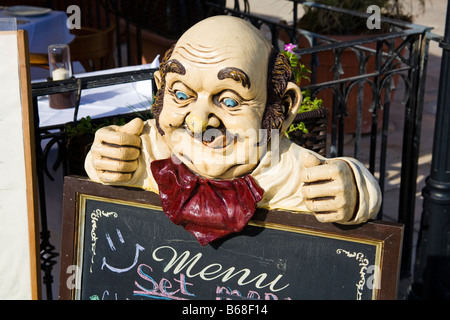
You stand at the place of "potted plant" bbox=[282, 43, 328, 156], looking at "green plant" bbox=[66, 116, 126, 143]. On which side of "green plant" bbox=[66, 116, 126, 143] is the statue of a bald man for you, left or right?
left

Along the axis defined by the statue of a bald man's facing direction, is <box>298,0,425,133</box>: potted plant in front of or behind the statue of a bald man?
behind

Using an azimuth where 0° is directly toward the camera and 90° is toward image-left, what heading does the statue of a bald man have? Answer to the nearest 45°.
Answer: approximately 45°

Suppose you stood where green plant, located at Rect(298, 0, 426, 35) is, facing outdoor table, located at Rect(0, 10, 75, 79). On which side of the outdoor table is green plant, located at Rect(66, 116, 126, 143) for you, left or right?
left

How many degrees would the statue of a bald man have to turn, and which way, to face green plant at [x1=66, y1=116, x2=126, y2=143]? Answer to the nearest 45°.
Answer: approximately 90° to its right

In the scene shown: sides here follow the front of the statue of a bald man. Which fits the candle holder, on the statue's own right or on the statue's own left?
on the statue's own right
